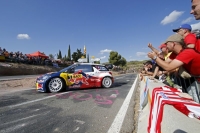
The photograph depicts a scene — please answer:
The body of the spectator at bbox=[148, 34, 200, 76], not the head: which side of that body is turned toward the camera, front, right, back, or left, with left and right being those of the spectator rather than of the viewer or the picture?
left

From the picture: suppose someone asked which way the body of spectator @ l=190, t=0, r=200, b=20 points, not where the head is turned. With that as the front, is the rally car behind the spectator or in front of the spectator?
in front

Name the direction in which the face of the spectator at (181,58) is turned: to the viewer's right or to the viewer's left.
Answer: to the viewer's left

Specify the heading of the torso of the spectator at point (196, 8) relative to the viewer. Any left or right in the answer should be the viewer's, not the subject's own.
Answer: facing to the left of the viewer

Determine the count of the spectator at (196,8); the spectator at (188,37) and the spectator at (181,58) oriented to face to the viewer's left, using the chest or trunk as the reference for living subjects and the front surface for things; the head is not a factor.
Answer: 3

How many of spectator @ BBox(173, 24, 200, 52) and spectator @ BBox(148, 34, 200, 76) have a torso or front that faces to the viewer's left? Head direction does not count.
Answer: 2

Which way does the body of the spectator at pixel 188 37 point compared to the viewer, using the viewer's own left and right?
facing to the left of the viewer
